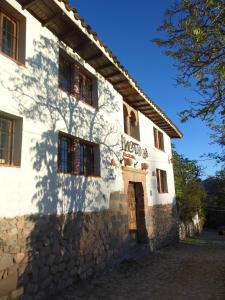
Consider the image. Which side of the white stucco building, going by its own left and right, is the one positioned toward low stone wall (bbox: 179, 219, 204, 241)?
left

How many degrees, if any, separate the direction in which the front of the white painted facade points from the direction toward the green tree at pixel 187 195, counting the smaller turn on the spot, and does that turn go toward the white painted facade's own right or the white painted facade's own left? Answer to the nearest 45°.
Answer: approximately 90° to the white painted facade's own left

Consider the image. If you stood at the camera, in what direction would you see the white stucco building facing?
facing the viewer and to the right of the viewer

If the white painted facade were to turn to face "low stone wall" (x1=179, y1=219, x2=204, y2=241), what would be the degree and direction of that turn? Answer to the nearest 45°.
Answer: approximately 90° to its left

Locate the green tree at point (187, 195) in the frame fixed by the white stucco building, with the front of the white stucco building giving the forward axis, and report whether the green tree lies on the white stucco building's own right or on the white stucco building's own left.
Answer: on the white stucco building's own left
